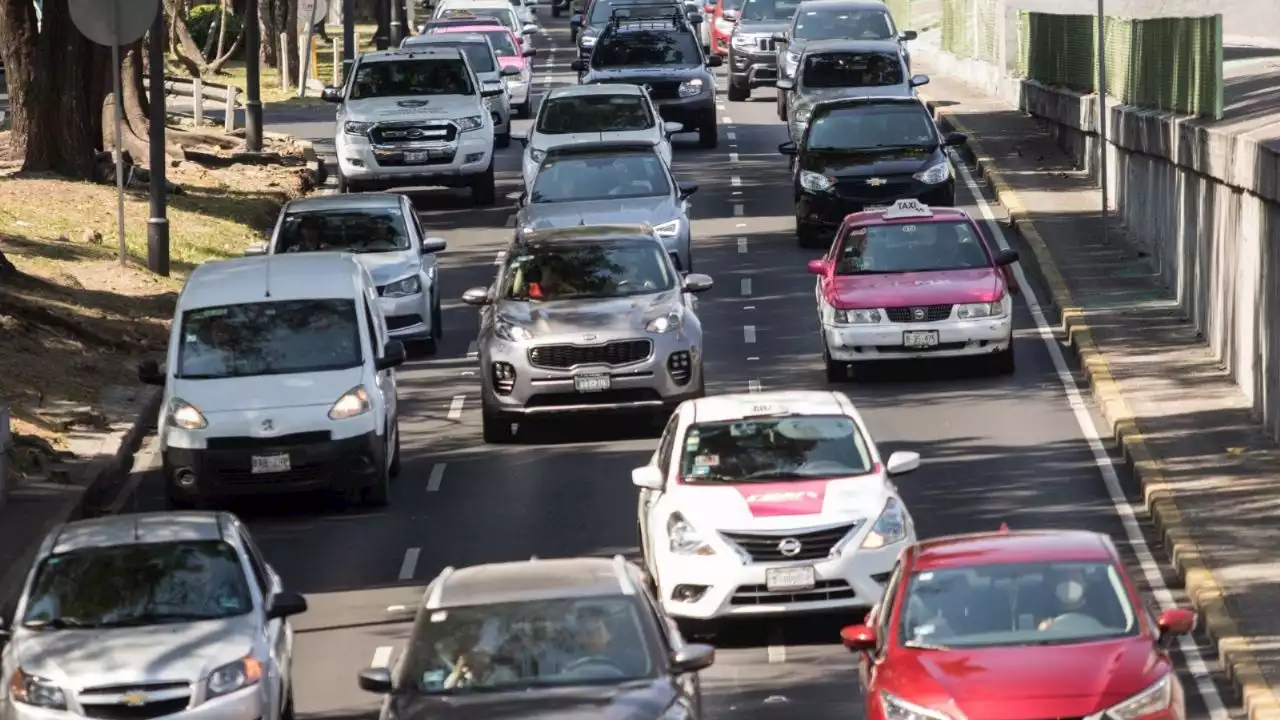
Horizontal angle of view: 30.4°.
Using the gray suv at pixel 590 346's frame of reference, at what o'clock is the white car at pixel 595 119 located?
The white car is roughly at 6 o'clock from the gray suv.

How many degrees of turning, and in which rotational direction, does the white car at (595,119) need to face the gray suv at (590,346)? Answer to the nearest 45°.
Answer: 0° — it already faces it

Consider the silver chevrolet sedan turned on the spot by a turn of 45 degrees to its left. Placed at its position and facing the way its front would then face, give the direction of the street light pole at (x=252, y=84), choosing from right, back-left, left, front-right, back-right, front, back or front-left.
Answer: back-left

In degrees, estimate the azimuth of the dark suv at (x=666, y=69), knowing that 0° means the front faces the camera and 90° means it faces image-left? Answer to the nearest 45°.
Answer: approximately 0°

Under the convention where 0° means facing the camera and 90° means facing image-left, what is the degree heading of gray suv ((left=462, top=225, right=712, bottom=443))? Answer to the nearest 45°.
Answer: approximately 0°

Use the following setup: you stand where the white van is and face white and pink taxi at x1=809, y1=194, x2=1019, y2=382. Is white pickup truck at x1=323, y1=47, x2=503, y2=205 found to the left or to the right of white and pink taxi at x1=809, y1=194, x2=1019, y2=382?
left

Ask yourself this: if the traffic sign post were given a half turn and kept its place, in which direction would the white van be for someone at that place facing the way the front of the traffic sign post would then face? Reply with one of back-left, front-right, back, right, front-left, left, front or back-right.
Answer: front

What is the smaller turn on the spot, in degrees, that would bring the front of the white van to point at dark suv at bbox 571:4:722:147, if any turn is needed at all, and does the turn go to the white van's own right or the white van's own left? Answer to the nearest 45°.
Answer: approximately 180°
